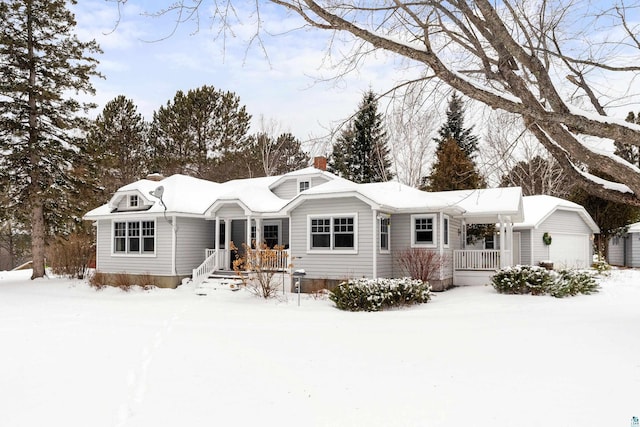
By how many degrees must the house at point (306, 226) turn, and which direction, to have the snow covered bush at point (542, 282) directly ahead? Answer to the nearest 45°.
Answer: approximately 45° to its left

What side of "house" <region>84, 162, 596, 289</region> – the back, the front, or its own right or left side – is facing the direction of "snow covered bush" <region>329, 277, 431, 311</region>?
front

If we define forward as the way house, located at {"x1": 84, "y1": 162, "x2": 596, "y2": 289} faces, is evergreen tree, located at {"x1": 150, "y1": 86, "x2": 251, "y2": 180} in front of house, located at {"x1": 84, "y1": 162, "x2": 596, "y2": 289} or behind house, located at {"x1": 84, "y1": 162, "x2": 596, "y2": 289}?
behind

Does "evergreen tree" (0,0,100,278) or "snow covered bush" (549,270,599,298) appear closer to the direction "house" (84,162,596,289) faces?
the snow covered bush

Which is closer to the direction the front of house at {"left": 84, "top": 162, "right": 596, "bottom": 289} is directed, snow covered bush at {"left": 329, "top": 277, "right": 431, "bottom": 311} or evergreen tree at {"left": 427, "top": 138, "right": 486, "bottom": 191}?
the snow covered bush

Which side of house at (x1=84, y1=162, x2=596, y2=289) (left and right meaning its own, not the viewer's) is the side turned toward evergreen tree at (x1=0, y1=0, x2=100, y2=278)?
right

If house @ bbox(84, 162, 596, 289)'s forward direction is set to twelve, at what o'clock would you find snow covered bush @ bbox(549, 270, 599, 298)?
The snow covered bush is roughly at 10 o'clock from the house.

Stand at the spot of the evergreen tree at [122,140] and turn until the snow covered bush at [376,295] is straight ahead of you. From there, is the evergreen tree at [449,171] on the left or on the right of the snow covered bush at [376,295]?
left

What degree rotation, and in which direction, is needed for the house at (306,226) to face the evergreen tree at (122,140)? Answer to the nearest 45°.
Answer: approximately 135° to its right

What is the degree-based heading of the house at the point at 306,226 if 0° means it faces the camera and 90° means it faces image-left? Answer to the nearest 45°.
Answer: approximately 0°

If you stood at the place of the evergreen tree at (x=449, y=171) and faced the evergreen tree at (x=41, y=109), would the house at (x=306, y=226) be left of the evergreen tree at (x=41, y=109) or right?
left
